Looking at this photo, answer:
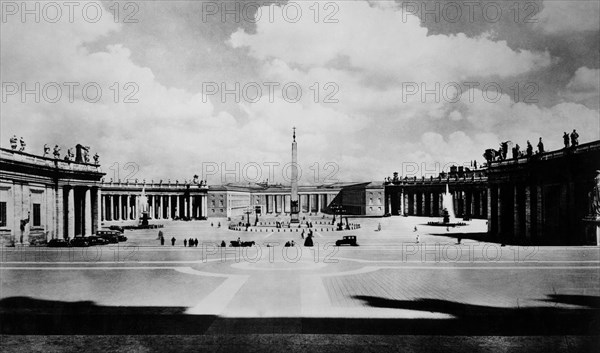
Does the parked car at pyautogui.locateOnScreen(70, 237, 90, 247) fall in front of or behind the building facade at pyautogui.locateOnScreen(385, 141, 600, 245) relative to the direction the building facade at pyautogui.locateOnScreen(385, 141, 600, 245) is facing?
in front

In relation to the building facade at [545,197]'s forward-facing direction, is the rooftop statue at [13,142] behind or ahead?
ahead

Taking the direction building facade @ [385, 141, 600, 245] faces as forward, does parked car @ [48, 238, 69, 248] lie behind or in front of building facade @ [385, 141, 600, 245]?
in front

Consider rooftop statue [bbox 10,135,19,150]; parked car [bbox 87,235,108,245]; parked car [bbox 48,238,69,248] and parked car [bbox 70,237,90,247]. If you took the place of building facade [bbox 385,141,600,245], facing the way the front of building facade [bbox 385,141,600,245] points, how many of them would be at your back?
0
